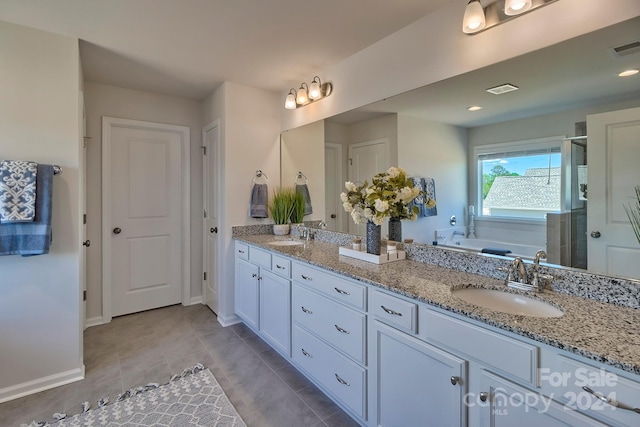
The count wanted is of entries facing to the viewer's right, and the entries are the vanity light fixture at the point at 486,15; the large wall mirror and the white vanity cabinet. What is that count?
0

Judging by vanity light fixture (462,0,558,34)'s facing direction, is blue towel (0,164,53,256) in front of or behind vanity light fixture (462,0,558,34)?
in front

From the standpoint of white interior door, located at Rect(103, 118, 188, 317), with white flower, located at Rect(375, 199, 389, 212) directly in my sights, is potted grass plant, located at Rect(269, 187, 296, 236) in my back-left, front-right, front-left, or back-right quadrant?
front-left

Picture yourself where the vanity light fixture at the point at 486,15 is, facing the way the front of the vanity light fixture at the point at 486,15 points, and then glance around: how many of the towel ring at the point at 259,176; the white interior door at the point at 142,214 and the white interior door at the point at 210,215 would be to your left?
0

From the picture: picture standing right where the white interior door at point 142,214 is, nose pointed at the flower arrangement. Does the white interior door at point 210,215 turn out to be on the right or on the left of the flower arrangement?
left

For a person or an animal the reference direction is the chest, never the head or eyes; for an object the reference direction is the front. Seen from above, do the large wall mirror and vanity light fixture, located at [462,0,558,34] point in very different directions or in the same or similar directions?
same or similar directions

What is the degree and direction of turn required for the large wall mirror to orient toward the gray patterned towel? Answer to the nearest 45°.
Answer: approximately 45° to its right

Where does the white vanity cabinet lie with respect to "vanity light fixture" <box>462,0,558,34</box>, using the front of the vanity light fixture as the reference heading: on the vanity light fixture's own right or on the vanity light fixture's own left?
on the vanity light fixture's own right

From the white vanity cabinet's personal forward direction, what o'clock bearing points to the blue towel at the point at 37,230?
The blue towel is roughly at 1 o'clock from the white vanity cabinet.

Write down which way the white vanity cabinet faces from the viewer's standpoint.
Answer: facing the viewer and to the left of the viewer

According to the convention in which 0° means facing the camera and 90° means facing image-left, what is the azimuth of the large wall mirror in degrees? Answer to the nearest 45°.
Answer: approximately 45°

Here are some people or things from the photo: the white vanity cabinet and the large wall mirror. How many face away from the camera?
0

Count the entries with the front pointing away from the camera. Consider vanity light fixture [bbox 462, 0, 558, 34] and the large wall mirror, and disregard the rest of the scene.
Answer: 0
